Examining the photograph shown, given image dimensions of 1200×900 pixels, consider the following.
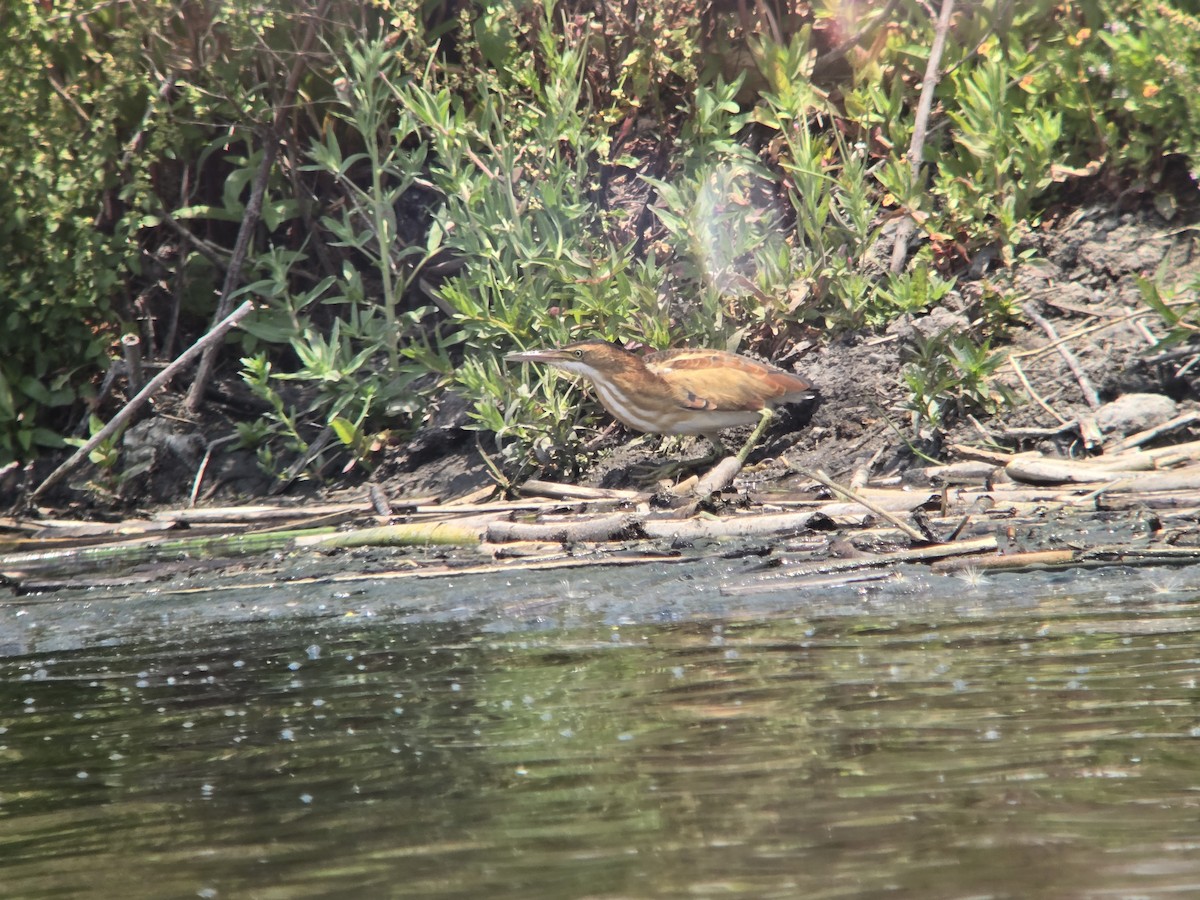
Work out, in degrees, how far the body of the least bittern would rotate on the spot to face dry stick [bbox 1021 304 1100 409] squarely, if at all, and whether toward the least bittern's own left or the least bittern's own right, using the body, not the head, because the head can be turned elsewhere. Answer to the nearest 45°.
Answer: approximately 180°

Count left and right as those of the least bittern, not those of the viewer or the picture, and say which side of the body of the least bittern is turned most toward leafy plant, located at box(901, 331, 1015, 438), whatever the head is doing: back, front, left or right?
back

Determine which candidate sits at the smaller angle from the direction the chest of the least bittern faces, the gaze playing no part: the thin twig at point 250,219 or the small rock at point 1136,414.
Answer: the thin twig

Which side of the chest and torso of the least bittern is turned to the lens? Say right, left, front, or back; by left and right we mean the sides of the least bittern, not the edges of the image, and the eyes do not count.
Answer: left

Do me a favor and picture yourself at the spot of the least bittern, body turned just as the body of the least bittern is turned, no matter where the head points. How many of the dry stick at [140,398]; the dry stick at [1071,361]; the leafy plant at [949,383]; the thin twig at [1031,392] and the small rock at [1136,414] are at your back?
4

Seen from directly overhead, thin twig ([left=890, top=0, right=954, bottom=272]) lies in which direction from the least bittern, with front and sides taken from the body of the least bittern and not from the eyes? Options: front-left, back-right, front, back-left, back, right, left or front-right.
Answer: back-right

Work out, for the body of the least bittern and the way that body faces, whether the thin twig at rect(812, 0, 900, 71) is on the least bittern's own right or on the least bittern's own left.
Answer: on the least bittern's own right

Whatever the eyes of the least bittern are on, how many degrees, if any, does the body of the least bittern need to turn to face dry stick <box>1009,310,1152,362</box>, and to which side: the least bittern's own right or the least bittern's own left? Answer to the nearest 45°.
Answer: approximately 180°

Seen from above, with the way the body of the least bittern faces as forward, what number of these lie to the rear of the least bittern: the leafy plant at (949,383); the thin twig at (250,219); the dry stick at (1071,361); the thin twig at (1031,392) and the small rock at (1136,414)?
4

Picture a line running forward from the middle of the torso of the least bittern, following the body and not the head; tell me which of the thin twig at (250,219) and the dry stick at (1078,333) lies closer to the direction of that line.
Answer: the thin twig

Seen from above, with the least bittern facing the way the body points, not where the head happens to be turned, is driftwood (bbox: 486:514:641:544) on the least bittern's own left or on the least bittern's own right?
on the least bittern's own left

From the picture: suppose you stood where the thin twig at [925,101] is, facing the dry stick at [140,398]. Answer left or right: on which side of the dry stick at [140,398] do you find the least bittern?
left

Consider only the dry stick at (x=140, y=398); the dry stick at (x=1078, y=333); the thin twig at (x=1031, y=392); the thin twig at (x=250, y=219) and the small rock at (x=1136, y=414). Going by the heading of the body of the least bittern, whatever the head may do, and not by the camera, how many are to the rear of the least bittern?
3

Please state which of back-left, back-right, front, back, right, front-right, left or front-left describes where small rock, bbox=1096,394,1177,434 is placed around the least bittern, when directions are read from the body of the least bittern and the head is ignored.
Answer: back

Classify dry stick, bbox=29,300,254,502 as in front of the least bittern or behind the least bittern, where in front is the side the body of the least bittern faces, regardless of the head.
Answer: in front
